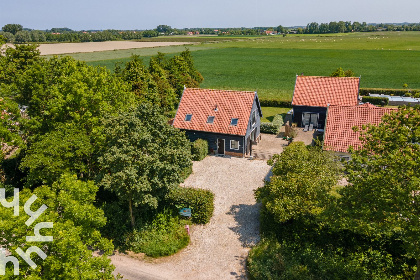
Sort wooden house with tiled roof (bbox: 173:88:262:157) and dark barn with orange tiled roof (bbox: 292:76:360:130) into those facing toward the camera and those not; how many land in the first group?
2

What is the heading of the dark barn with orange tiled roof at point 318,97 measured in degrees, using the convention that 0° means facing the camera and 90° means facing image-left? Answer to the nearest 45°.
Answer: approximately 0°

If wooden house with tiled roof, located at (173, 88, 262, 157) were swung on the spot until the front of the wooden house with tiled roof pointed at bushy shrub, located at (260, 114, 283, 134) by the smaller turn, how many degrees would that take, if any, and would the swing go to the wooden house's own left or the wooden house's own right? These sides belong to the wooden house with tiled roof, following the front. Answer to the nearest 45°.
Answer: approximately 135° to the wooden house's own left

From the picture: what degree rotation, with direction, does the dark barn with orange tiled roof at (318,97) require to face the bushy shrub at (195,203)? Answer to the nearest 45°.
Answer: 0° — it already faces it

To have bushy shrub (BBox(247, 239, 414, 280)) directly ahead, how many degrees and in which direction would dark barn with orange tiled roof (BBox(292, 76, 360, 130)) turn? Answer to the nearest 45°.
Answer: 0° — it already faces it

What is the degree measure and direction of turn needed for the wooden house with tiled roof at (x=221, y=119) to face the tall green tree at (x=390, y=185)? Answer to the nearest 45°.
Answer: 0° — it already faces it

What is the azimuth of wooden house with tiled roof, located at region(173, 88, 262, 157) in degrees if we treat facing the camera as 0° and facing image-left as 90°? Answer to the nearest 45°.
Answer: approximately 0°
